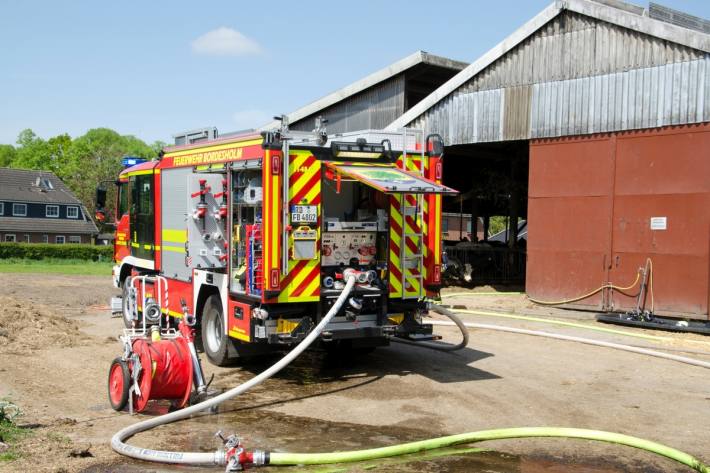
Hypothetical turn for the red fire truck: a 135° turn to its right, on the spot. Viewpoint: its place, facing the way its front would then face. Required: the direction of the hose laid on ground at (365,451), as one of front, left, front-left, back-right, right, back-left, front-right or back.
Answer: right

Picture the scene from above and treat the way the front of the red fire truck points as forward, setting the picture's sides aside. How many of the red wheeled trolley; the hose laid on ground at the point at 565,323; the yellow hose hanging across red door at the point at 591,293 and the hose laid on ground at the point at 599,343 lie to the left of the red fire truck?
1

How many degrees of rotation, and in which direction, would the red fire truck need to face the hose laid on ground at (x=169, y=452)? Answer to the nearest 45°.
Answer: approximately 135° to its left

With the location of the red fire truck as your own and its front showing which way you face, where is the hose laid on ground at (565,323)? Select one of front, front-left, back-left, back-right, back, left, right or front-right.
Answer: right

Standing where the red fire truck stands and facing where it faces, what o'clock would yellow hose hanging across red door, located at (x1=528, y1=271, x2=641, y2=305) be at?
The yellow hose hanging across red door is roughly at 3 o'clock from the red fire truck.

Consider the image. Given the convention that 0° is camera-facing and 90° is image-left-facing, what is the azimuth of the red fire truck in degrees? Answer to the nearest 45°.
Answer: approximately 135°

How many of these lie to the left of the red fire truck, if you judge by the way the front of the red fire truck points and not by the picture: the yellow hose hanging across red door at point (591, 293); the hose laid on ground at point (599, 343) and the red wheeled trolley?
1

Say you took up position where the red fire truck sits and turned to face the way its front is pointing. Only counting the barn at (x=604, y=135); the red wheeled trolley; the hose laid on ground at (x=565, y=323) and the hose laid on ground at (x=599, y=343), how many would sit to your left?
1

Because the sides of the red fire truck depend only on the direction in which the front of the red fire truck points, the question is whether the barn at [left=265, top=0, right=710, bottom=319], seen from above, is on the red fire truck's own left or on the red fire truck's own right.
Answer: on the red fire truck's own right

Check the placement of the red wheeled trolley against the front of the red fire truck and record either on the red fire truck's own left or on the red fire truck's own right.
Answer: on the red fire truck's own left

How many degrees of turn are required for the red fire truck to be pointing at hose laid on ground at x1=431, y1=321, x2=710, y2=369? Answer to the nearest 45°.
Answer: approximately 135° to its right
